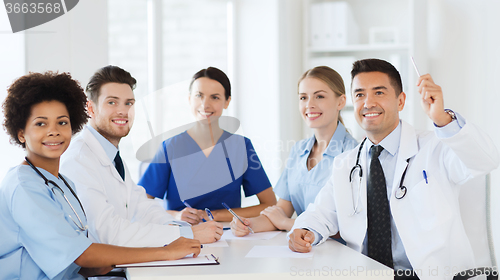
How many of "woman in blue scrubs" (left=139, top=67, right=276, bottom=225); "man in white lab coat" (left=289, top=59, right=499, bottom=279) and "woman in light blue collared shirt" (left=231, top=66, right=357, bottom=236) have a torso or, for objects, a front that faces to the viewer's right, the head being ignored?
0

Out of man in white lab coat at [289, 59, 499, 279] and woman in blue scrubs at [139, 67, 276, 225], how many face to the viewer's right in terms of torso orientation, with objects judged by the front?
0

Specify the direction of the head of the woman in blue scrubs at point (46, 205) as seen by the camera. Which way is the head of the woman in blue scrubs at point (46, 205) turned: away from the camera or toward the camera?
toward the camera

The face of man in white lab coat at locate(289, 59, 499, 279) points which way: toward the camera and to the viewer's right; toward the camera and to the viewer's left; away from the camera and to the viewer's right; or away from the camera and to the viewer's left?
toward the camera and to the viewer's left

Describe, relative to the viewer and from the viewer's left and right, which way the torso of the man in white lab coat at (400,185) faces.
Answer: facing the viewer and to the left of the viewer

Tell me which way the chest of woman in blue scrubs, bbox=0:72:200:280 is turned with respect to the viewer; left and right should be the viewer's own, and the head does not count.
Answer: facing the viewer and to the right of the viewer

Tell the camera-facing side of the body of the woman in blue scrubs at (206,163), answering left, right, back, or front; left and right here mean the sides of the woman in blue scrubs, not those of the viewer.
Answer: front

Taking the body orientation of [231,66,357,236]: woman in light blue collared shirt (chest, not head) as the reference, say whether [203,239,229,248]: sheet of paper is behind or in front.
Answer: in front

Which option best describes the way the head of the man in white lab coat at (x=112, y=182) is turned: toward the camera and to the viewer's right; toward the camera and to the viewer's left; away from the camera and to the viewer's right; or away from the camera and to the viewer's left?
toward the camera and to the viewer's right

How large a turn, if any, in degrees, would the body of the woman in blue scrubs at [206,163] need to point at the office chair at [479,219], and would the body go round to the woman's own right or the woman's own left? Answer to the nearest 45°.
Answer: approximately 45° to the woman's own left

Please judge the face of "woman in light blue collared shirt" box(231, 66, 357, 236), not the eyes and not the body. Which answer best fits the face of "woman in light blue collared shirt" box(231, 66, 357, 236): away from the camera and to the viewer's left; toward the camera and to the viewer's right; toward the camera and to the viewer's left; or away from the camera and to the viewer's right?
toward the camera and to the viewer's left

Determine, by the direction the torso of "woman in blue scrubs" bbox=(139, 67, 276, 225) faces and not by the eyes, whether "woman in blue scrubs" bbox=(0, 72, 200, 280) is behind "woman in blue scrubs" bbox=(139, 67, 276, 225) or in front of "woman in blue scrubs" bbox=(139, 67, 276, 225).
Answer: in front

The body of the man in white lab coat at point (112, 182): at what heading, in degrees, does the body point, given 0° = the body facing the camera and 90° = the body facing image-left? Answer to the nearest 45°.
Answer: approximately 315°
